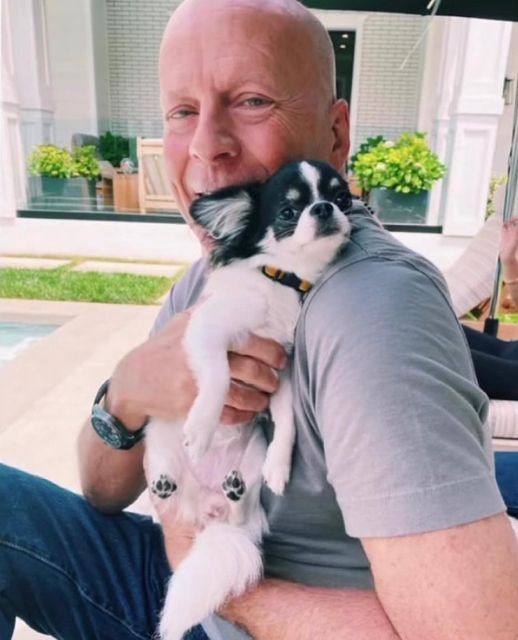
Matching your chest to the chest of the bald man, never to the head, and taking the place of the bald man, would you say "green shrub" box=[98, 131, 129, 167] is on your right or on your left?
on your right

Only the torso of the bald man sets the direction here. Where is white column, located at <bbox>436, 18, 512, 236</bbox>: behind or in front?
behind

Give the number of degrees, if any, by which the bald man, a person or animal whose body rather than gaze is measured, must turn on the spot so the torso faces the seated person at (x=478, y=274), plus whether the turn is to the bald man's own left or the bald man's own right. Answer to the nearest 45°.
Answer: approximately 180°

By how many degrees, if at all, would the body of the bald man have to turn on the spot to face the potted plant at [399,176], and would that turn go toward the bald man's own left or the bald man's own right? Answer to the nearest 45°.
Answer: approximately 135° to the bald man's own right

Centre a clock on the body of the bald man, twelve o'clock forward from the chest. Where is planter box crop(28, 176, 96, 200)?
The planter box is roughly at 4 o'clock from the bald man.

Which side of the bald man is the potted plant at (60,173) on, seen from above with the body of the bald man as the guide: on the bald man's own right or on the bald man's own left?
on the bald man's own right

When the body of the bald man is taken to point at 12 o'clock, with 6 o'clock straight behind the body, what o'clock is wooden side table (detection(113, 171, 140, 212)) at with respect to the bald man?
The wooden side table is roughly at 4 o'clock from the bald man.

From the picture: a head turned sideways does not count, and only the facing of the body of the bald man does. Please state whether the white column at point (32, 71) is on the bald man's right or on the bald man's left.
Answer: on the bald man's right

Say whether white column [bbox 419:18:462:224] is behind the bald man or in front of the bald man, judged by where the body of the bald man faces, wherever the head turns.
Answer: behind

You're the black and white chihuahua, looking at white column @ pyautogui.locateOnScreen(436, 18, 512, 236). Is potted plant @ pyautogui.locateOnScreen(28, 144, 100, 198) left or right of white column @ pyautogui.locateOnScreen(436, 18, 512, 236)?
left

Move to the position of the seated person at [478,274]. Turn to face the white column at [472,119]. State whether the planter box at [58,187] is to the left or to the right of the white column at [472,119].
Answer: left
